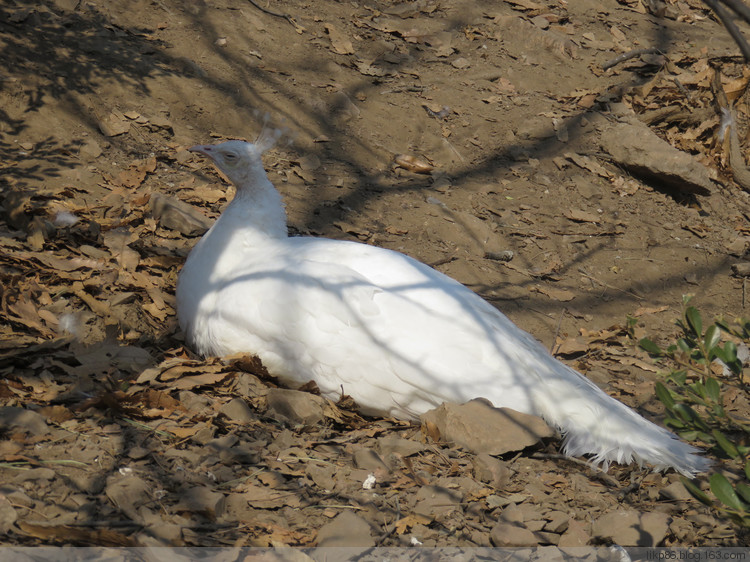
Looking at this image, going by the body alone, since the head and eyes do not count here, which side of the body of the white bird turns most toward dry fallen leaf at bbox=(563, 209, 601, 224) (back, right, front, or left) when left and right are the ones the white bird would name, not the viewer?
right

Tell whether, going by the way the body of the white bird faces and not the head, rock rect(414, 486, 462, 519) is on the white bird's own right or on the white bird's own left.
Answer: on the white bird's own left

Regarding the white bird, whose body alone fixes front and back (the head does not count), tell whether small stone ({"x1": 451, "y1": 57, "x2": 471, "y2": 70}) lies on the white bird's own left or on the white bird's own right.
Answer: on the white bird's own right

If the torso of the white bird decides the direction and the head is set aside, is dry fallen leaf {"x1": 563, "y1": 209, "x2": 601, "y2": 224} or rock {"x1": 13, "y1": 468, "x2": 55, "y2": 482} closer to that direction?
the rock

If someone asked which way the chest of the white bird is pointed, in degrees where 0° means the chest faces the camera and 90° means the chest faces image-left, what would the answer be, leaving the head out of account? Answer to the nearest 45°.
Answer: approximately 90°

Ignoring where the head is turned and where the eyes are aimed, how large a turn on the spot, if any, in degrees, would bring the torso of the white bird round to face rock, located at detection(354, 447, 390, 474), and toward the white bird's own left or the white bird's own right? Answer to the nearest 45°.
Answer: approximately 90° to the white bird's own left

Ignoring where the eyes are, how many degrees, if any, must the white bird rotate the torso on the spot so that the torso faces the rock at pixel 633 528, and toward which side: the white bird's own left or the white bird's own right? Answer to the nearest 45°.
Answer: approximately 135° to the white bird's own left

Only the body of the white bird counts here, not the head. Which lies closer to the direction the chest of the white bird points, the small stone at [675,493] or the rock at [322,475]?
the rock

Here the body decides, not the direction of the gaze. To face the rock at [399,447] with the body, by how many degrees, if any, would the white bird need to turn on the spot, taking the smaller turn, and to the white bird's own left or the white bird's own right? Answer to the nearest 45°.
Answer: approximately 90° to the white bird's own left

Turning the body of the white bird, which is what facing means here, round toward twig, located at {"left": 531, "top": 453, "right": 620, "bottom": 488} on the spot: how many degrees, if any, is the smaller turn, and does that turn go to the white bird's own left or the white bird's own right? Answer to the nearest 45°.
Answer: approximately 135° to the white bird's own left

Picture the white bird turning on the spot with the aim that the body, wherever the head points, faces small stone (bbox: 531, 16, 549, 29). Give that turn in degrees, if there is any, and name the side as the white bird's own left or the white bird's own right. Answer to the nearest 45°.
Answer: approximately 90° to the white bird's own right

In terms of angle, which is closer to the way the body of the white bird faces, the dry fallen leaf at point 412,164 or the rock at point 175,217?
the rock

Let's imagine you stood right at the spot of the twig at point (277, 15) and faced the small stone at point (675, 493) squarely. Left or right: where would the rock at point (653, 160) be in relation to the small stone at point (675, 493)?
left
